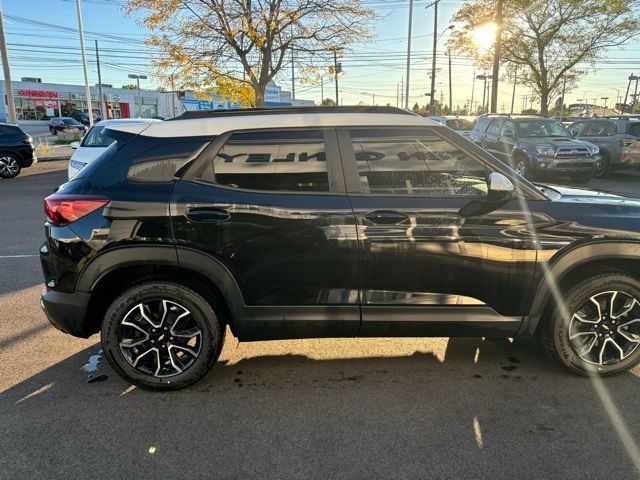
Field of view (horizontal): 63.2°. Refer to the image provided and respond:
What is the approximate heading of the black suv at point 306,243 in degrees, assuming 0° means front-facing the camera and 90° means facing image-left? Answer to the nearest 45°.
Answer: approximately 270°

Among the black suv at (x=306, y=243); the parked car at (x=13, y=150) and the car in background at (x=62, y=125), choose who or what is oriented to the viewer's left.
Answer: the parked car

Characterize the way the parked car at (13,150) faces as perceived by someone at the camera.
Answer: facing to the left of the viewer

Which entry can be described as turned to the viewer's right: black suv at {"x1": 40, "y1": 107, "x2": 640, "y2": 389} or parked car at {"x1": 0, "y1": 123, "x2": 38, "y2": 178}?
the black suv

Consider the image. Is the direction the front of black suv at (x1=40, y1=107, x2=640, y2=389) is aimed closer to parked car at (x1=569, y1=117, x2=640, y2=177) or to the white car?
the parked car

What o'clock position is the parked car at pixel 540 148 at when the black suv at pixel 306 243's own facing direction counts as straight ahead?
The parked car is roughly at 10 o'clock from the black suv.

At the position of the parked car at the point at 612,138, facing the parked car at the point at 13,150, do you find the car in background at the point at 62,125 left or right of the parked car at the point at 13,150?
right

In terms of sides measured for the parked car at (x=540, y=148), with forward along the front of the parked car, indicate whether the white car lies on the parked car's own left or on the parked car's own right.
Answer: on the parked car's own right
